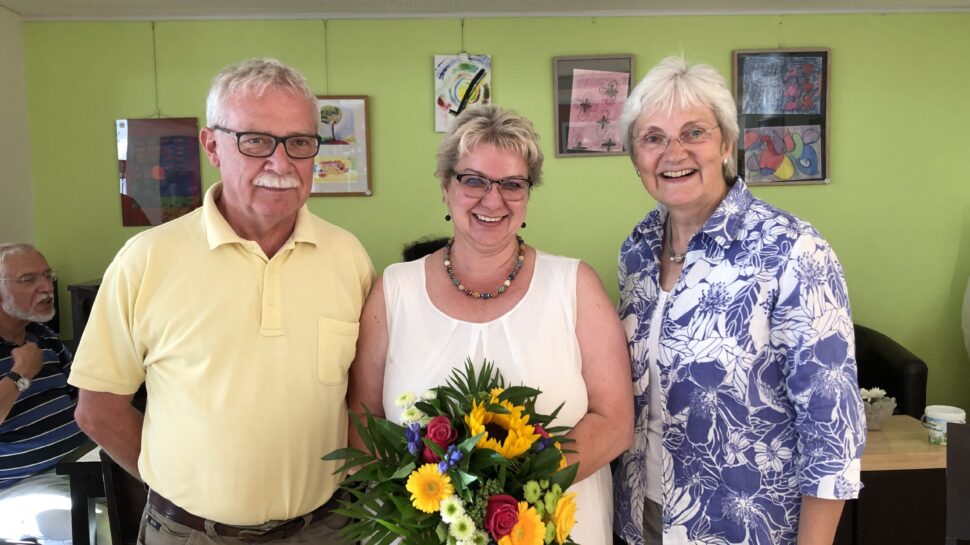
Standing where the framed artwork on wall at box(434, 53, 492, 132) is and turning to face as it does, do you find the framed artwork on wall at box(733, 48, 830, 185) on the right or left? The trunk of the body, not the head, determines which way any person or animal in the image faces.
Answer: on its left

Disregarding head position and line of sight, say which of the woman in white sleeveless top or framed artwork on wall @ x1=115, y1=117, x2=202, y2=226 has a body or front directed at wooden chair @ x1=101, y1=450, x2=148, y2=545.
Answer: the framed artwork on wall

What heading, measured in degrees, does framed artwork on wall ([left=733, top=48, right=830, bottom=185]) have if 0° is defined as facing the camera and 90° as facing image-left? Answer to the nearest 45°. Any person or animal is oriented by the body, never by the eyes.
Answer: approximately 0°

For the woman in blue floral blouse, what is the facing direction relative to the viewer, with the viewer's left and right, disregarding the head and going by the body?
facing the viewer and to the left of the viewer

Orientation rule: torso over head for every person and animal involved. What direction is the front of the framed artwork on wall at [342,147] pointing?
toward the camera

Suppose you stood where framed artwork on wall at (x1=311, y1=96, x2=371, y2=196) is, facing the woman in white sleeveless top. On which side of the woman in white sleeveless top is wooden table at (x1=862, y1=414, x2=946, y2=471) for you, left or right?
left

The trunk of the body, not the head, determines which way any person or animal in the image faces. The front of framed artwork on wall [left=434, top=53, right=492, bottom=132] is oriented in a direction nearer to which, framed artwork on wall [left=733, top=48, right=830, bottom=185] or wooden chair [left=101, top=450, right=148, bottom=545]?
the wooden chair

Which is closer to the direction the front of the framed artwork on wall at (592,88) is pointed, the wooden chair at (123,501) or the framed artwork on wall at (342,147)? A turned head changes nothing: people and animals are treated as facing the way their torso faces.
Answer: the wooden chair

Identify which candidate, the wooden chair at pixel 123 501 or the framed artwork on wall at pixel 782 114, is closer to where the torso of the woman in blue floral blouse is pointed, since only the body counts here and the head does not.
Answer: the wooden chair
